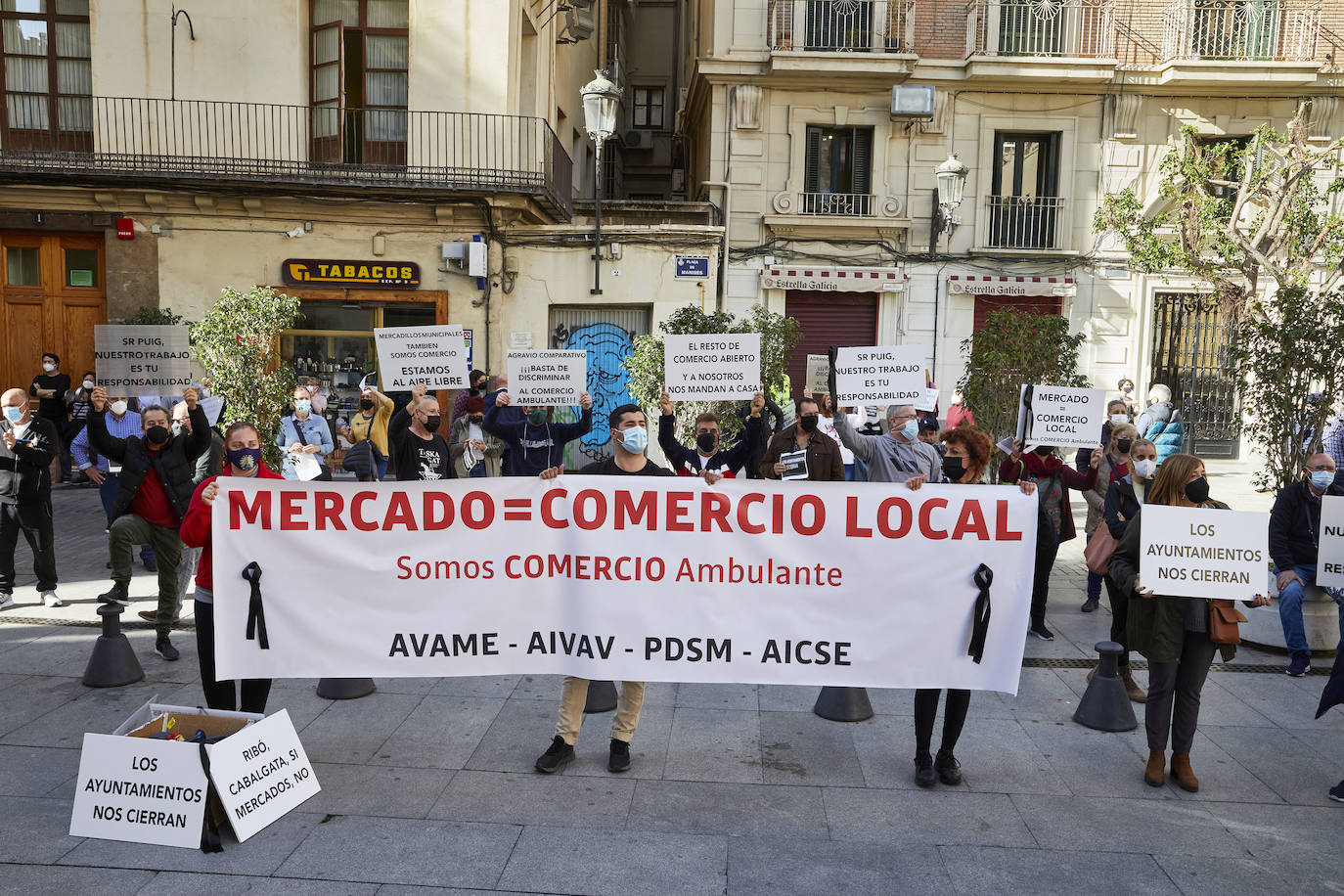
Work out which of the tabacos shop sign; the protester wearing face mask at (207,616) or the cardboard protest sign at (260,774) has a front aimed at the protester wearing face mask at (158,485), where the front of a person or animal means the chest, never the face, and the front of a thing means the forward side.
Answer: the tabacos shop sign

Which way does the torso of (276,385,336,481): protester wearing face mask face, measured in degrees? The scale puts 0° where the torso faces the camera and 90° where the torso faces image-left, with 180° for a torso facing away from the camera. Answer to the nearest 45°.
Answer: approximately 0°

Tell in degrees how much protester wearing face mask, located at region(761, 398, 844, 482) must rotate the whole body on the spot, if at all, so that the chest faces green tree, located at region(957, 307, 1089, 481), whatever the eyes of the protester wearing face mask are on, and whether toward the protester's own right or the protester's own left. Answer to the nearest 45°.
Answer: approximately 135° to the protester's own left

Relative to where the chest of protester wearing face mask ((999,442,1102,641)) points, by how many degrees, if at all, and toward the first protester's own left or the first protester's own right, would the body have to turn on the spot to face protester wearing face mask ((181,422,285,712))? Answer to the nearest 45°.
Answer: approximately 45° to the first protester's own right

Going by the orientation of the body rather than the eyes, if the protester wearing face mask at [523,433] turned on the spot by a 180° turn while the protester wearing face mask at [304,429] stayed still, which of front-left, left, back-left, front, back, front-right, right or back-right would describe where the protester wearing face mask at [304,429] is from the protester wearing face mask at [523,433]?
front-left

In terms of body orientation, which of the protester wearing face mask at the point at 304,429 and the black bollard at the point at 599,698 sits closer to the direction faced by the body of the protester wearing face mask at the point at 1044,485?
the black bollard

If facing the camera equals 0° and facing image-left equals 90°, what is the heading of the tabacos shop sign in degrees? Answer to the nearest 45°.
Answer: approximately 0°

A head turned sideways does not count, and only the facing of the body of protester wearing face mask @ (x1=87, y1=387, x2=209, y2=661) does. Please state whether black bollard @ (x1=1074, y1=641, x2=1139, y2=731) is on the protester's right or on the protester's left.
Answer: on the protester's left

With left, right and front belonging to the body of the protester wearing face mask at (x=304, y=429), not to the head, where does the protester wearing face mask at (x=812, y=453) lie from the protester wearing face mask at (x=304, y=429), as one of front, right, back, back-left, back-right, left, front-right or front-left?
front-left
